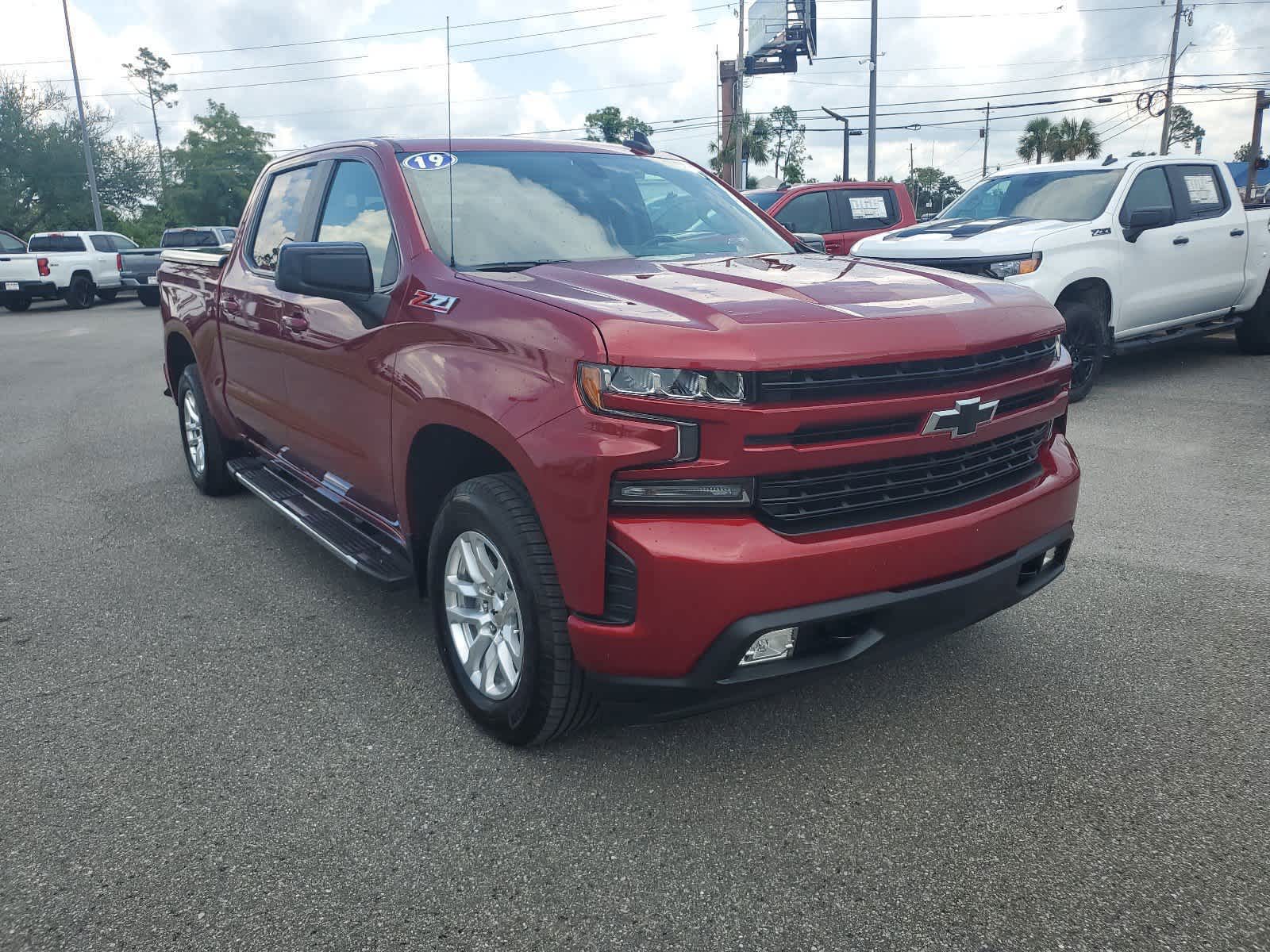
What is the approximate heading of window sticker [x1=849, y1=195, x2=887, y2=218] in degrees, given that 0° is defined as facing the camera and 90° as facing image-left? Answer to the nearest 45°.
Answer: approximately 0°

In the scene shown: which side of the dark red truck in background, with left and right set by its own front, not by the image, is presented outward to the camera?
left

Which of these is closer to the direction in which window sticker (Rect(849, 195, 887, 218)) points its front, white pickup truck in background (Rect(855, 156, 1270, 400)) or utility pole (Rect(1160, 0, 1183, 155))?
the white pickup truck in background

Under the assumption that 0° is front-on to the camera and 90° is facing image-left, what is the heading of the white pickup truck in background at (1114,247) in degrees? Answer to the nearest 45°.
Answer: approximately 45°

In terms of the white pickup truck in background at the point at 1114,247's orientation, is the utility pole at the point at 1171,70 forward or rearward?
rearward

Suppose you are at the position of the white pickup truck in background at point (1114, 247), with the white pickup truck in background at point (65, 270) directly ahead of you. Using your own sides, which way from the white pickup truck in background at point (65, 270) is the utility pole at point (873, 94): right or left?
right

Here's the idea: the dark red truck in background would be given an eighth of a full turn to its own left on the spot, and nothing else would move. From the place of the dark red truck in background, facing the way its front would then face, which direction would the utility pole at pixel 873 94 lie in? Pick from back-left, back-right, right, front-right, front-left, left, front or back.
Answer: back-right

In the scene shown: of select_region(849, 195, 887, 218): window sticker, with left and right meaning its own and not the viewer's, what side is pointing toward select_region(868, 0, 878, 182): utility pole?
back

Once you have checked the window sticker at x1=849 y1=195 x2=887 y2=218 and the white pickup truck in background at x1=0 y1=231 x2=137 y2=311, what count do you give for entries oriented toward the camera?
1

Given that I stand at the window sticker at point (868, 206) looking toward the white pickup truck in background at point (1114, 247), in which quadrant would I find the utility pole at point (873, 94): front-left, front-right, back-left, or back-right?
back-left

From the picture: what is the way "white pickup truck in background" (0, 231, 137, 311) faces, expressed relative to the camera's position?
facing away from the viewer and to the right of the viewer

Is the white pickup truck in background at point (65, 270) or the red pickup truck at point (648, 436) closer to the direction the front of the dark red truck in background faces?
the white pickup truck in background
